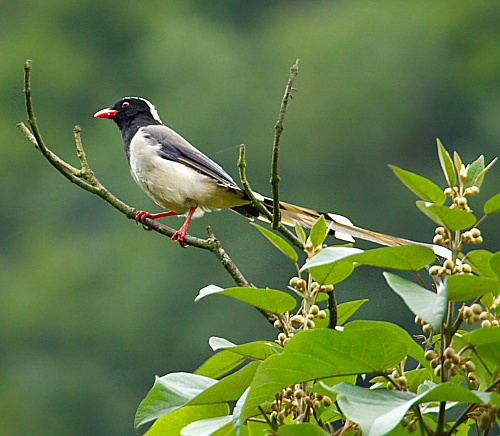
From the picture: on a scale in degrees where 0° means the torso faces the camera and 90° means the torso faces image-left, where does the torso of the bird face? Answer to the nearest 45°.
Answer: approximately 90°
